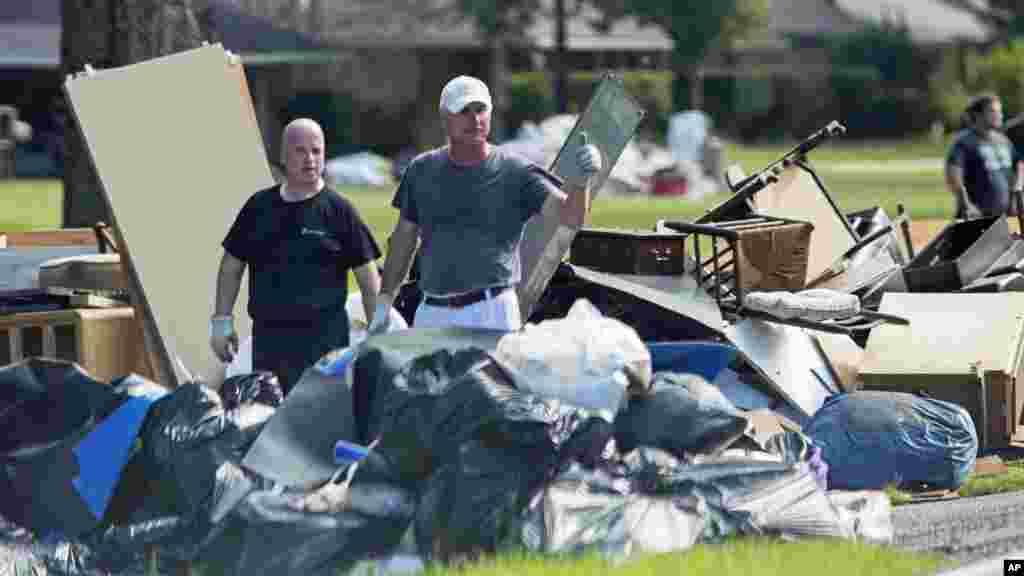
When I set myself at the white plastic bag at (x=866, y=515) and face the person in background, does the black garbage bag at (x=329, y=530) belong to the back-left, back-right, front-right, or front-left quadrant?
back-left

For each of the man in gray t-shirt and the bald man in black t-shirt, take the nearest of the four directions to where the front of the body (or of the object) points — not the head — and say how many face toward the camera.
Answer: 2

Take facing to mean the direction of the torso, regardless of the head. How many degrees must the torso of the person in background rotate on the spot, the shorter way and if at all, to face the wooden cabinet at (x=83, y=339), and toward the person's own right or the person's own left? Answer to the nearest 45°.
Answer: approximately 90° to the person's own right

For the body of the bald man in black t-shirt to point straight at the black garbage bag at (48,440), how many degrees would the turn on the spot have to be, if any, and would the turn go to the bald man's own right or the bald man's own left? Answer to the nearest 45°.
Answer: approximately 45° to the bald man's own right
